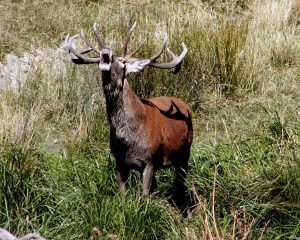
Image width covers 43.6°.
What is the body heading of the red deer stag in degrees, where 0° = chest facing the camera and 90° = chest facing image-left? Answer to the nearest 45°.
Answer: approximately 45°
